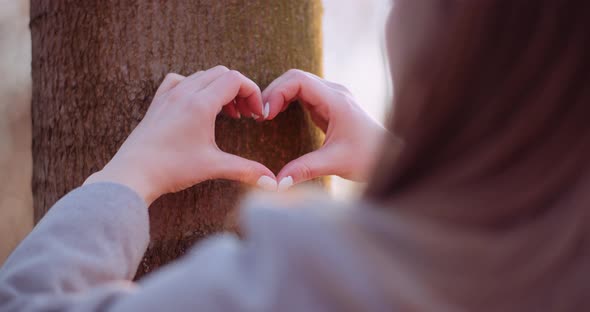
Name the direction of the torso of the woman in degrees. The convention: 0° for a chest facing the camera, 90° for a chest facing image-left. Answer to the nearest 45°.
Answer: approximately 135°

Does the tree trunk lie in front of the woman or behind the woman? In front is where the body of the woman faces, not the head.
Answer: in front

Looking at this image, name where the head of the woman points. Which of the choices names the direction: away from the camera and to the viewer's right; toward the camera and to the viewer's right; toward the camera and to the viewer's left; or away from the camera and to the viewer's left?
away from the camera and to the viewer's left
